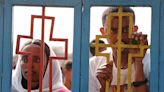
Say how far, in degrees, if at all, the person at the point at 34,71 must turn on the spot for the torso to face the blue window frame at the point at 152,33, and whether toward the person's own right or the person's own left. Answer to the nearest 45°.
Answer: approximately 135° to the person's own left

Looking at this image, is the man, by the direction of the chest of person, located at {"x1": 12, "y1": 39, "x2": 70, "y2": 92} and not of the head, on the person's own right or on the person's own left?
on the person's own left

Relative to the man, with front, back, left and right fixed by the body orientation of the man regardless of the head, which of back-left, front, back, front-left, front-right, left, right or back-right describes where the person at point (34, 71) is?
right

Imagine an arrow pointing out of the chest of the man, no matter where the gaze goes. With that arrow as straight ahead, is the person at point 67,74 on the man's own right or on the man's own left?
on the man's own right
